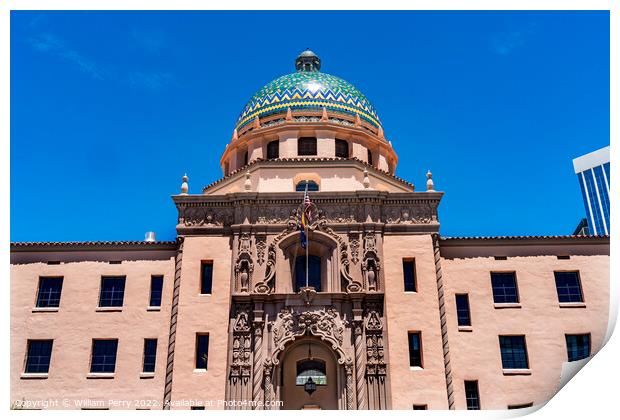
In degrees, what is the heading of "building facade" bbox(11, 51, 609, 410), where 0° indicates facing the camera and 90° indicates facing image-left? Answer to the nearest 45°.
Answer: approximately 0°
